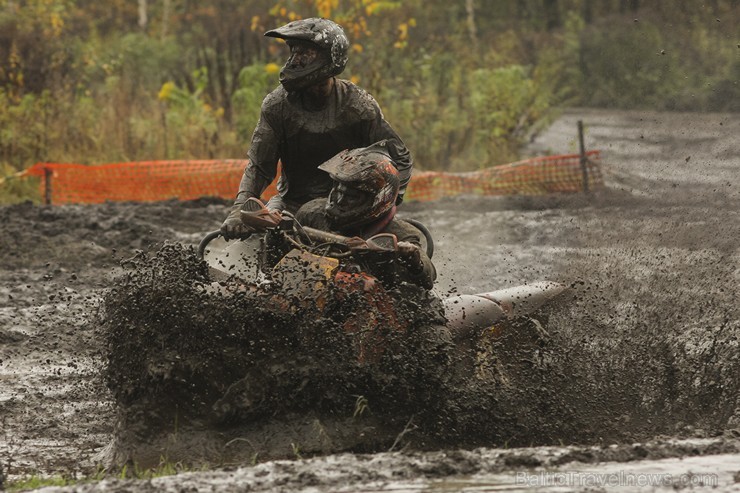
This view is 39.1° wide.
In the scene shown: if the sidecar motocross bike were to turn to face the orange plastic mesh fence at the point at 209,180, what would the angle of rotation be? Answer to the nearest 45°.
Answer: approximately 135° to its right

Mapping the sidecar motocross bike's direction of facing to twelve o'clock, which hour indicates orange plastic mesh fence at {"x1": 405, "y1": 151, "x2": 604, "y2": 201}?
The orange plastic mesh fence is roughly at 5 o'clock from the sidecar motocross bike.

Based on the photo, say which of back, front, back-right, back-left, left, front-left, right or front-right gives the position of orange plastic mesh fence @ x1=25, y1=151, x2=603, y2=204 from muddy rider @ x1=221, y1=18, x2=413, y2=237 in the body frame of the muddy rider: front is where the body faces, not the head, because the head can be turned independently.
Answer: back-right

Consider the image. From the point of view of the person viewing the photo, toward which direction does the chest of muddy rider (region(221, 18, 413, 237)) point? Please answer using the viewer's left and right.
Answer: facing the viewer and to the left of the viewer

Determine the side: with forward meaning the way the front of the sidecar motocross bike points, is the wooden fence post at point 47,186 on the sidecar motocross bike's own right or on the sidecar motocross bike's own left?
on the sidecar motocross bike's own right

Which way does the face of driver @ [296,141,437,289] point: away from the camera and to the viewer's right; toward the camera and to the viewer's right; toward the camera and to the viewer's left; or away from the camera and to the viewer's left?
toward the camera and to the viewer's left

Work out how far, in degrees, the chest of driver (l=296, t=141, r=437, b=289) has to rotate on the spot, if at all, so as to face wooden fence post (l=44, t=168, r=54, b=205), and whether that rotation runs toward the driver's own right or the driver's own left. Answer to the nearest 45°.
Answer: approximately 90° to the driver's own right

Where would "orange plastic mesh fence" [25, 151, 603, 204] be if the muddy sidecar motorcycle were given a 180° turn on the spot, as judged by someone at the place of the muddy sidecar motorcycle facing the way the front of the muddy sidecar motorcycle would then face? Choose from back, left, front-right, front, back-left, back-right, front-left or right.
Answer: front-left

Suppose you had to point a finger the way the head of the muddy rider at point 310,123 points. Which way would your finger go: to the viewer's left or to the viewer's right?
to the viewer's left
